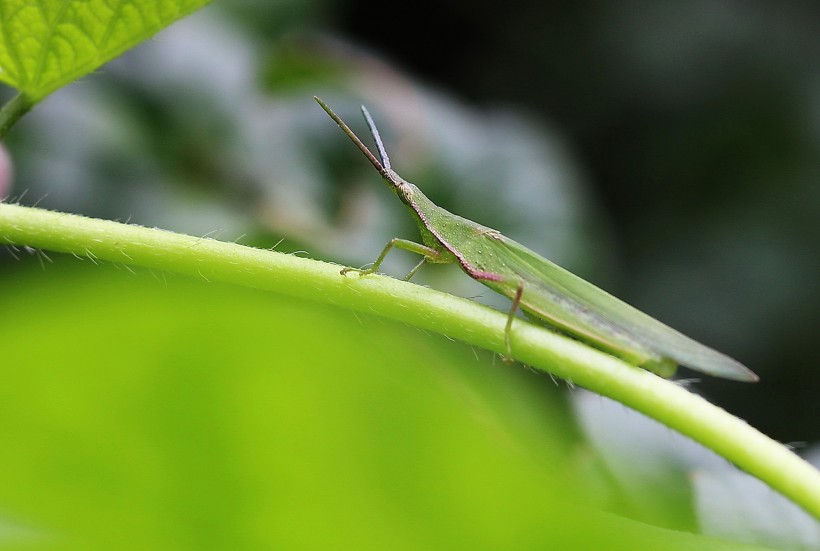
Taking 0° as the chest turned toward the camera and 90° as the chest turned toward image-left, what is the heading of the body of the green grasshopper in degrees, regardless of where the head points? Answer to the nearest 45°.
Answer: approximately 90°

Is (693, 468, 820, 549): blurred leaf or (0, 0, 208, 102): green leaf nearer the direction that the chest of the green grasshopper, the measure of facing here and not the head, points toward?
the green leaf

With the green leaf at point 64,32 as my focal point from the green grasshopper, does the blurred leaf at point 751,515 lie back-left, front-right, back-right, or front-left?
back-right

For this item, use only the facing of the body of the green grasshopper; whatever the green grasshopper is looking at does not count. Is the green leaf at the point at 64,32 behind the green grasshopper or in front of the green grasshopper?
in front

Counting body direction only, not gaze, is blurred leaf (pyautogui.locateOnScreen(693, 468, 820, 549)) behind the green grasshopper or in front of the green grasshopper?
behind
